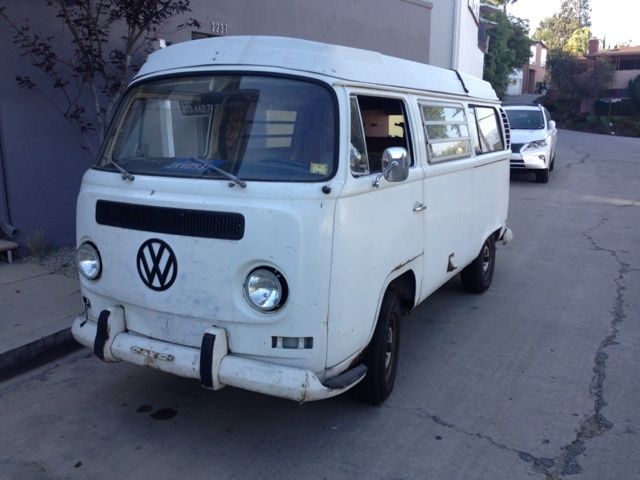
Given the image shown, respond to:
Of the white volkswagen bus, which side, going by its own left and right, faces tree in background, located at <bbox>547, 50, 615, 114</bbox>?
back

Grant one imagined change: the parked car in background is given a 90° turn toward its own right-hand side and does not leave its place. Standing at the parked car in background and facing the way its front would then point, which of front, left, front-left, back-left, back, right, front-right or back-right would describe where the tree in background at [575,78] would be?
right

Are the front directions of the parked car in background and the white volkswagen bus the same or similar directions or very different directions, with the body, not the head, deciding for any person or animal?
same or similar directions

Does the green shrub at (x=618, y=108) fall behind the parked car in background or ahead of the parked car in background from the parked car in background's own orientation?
behind

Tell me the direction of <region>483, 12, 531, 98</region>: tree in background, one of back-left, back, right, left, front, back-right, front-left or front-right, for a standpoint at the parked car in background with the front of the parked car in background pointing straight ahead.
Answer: back

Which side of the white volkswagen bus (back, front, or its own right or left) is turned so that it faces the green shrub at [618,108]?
back

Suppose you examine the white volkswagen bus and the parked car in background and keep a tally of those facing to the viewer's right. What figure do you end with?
0

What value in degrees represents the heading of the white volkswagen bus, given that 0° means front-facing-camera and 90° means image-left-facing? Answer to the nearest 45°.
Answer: approximately 45°

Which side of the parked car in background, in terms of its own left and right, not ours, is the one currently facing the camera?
front

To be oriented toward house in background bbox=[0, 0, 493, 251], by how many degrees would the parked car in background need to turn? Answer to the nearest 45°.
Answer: approximately 45° to its right

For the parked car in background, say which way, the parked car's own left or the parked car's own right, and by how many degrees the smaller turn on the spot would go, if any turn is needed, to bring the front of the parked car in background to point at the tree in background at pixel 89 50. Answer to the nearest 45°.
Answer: approximately 45° to the parked car's own right

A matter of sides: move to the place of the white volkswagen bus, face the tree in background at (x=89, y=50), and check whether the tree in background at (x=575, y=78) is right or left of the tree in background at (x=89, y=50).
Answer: right
